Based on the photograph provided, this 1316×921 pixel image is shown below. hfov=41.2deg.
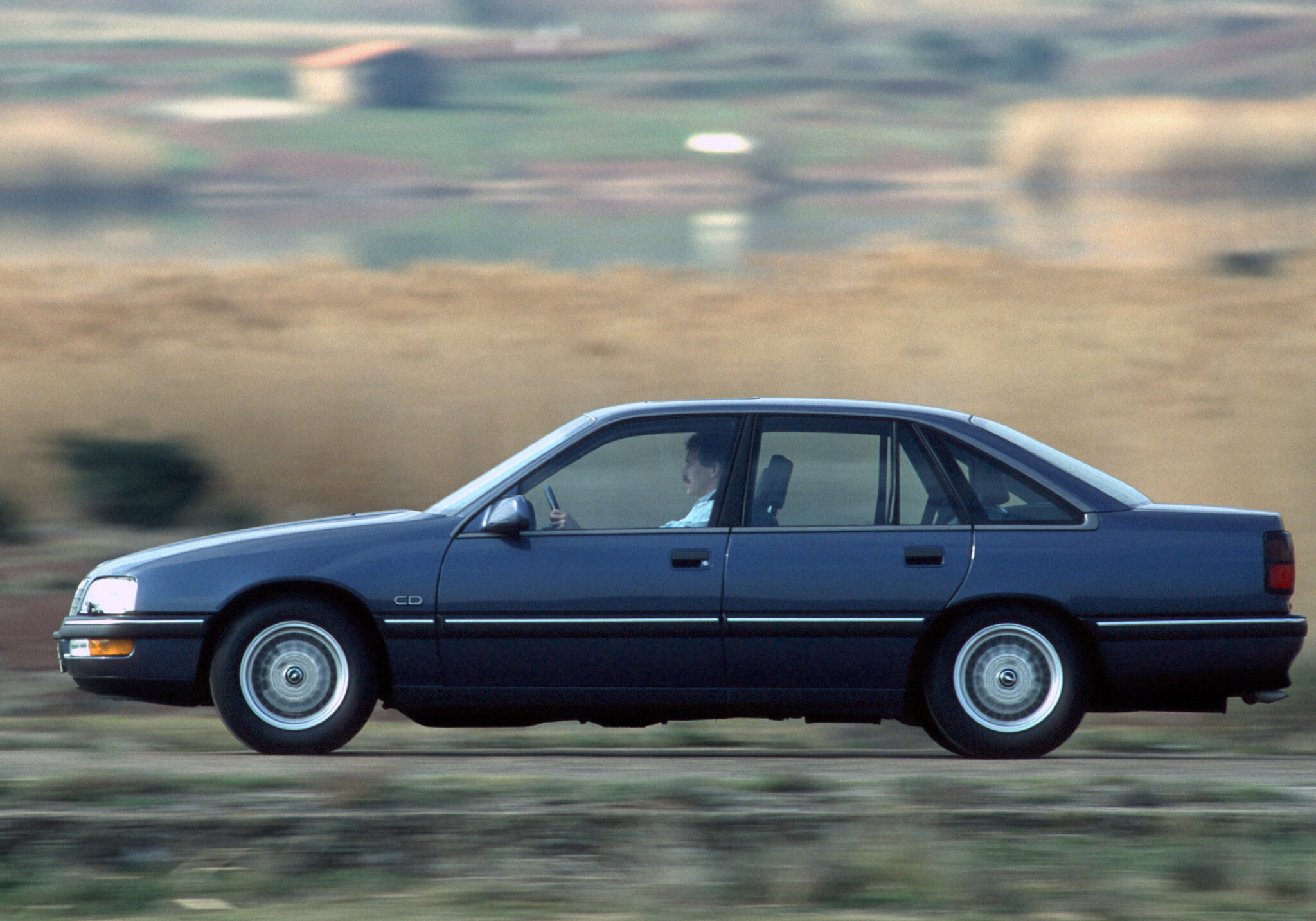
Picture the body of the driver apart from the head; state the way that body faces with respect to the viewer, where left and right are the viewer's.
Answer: facing to the left of the viewer

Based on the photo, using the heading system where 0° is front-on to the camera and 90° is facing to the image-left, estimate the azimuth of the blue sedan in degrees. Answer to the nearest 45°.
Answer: approximately 90°

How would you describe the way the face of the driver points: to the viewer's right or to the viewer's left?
to the viewer's left
